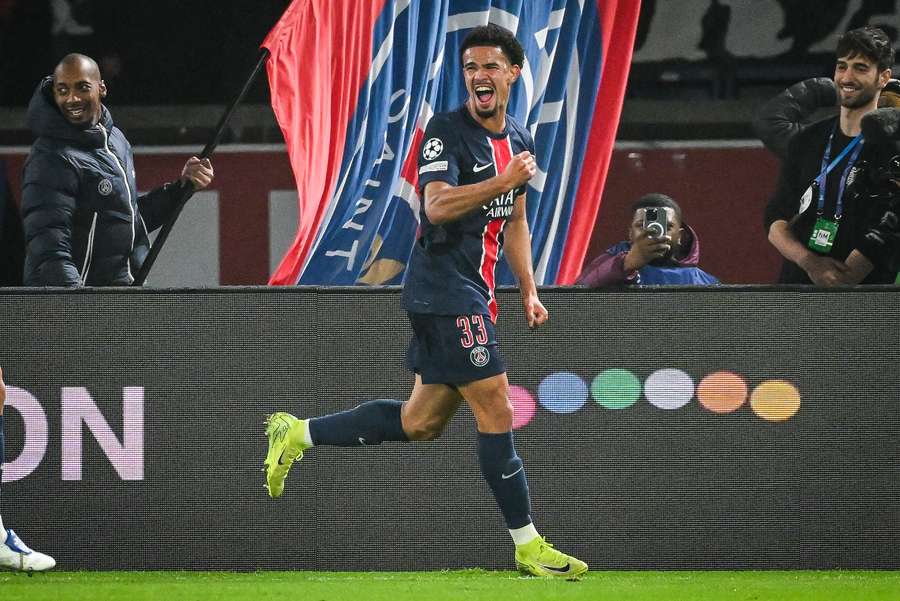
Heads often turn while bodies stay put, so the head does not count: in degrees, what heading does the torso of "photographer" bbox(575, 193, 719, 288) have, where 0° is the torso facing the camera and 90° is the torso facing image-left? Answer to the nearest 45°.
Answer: approximately 0°

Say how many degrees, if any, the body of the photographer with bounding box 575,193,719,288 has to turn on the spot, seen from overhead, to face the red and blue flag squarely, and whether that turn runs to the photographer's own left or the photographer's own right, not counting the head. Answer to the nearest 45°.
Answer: approximately 90° to the photographer's own right
